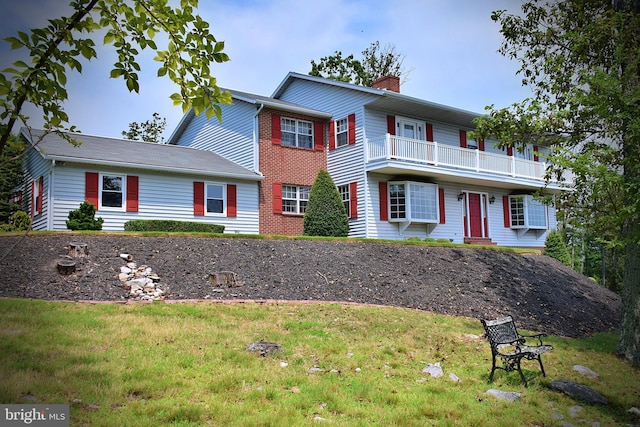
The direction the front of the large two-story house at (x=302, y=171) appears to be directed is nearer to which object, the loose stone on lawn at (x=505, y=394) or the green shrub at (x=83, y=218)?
the loose stone on lawn

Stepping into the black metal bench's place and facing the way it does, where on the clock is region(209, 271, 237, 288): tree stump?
The tree stump is roughly at 5 o'clock from the black metal bench.

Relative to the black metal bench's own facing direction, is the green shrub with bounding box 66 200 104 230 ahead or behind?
behind

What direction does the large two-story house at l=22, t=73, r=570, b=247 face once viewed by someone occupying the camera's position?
facing the viewer and to the right of the viewer

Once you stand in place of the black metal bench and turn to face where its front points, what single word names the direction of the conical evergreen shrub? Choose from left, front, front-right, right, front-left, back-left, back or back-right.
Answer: back

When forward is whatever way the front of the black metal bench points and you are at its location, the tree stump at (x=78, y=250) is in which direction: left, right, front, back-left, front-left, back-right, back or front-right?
back-right

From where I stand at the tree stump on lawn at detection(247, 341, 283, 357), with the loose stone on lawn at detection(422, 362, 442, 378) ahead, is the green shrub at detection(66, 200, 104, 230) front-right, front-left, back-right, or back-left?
back-left

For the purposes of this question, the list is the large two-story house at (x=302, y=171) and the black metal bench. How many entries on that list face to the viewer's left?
0

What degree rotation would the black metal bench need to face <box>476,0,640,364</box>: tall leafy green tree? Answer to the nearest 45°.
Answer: approximately 90° to its left

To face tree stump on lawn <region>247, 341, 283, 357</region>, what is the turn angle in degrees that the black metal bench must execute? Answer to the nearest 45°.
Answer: approximately 180°

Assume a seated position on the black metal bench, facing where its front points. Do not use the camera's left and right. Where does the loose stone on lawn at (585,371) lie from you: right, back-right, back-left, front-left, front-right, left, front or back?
left

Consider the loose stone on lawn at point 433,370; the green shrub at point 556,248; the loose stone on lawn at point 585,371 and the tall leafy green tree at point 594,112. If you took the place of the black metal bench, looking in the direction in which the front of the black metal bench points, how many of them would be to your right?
1
